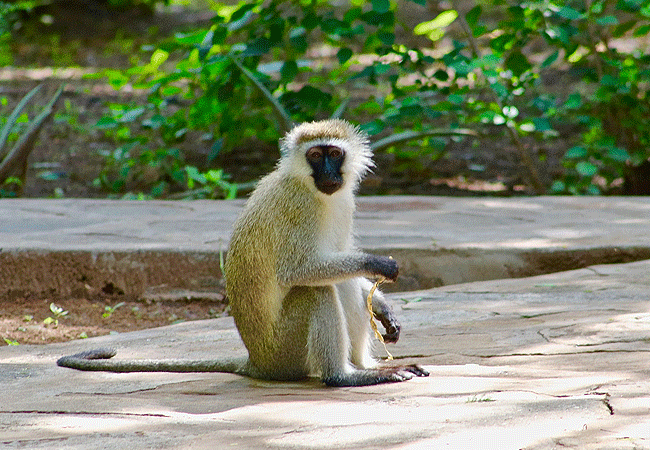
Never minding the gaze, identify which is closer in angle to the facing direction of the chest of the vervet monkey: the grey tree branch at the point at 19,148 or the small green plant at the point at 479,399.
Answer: the small green plant

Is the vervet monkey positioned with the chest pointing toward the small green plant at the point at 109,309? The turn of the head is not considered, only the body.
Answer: no

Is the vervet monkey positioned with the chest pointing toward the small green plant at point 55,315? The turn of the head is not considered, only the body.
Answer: no

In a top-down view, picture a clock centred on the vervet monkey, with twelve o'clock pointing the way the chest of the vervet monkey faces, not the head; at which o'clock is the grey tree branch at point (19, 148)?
The grey tree branch is roughly at 8 o'clock from the vervet monkey.

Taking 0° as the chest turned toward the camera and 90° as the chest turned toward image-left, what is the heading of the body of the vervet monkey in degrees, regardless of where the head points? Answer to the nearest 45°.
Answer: approximately 270°
